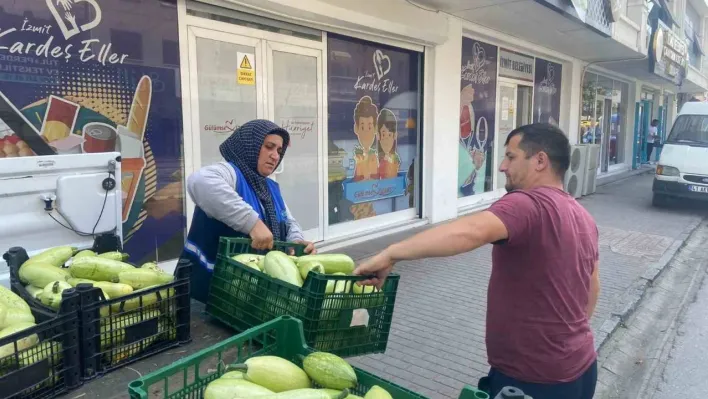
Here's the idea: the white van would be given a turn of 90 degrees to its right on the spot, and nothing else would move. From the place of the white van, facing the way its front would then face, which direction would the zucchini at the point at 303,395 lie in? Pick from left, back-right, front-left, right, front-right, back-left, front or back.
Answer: left

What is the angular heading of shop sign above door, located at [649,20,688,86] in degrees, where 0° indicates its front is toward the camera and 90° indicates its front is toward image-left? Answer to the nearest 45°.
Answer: approximately 315°

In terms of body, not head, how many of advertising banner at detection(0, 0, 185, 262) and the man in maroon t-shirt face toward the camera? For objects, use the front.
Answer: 1

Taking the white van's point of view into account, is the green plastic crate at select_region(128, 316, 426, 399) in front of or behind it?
in front

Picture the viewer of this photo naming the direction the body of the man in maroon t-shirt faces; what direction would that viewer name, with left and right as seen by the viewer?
facing away from the viewer and to the left of the viewer

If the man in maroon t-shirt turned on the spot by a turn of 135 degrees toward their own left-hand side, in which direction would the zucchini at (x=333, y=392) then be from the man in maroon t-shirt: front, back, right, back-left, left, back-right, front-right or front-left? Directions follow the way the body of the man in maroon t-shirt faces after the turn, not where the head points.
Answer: front-right

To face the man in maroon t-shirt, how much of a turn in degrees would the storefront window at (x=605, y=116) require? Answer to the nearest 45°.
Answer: approximately 45° to its right

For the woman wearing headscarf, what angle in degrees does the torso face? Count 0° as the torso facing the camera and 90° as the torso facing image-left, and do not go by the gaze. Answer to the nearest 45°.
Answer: approximately 315°

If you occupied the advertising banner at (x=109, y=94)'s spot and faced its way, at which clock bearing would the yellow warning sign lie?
The yellow warning sign is roughly at 8 o'clock from the advertising banner.

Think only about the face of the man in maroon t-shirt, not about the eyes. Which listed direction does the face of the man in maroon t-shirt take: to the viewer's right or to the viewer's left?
to the viewer's left

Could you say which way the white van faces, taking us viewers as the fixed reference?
facing the viewer

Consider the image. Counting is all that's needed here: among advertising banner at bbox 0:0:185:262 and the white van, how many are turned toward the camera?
2

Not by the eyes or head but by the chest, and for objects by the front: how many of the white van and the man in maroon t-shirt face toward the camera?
1

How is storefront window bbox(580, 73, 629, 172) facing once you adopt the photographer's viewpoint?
facing the viewer and to the right of the viewer

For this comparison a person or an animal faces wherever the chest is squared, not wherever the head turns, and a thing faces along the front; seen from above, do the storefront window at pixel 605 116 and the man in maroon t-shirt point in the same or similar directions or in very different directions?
very different directions
